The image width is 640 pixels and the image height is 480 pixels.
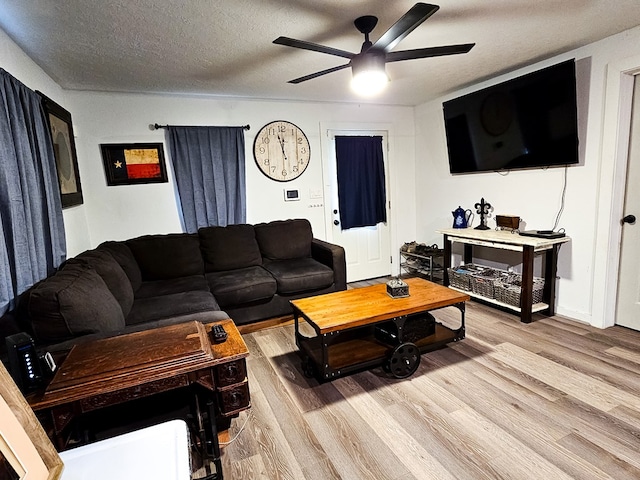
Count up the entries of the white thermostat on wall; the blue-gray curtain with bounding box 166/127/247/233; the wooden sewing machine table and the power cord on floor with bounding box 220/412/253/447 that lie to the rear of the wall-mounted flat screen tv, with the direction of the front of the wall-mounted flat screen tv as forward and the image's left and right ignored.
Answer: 0

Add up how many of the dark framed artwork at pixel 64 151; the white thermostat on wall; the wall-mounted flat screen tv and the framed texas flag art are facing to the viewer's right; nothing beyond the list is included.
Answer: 1

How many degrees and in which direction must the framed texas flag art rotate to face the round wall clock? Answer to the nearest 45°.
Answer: approximately 90° to its left

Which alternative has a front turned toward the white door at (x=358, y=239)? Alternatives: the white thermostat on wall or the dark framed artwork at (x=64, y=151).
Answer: the dark framed artwork

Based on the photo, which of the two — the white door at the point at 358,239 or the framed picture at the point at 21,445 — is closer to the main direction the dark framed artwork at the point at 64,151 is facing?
the white door

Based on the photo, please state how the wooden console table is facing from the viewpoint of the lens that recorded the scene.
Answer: facing the viewer and to the left of the viewer

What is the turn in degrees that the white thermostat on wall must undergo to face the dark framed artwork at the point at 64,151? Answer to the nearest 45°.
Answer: approximately 45° to its right

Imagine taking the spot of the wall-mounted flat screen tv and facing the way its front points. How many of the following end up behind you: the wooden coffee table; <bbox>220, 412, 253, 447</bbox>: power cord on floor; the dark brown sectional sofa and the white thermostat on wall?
0

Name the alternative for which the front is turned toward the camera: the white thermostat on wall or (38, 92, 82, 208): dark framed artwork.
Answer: the white thermostat on wall

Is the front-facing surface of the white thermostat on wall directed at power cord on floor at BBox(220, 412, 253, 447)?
yes

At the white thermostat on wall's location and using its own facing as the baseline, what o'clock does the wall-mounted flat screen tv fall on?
The wall-mounted flat screen tv is roughly at 10 o'clock from the white thermostat on wall.

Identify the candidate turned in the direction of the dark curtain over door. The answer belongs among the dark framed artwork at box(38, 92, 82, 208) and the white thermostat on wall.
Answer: the dark framed artwork

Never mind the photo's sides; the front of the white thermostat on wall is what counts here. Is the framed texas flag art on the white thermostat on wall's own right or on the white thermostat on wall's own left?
on the white thermostat on wall's own right

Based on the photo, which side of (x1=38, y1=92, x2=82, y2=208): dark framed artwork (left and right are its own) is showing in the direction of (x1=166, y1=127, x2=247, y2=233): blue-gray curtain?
front

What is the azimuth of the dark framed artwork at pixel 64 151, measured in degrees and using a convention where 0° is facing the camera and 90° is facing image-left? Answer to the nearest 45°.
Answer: approximately 270°

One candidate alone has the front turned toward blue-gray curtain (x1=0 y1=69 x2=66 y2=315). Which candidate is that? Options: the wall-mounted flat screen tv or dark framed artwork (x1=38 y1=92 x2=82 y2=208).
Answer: the wall-mounted flat screen tv

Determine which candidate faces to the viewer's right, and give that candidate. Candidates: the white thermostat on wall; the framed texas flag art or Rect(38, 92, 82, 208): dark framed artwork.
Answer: the dark framed artwork

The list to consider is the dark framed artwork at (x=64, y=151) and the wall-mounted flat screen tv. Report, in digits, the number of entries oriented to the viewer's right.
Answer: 1

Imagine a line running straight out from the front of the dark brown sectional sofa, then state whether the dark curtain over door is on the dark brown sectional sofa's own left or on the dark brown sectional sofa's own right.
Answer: on the dark brown sectional sofa's own left

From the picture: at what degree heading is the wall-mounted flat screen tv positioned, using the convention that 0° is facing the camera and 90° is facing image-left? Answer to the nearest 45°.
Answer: approximately 45°

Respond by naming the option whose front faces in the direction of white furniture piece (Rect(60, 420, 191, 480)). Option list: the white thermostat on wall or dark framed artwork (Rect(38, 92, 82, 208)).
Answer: the white thermostat on wall

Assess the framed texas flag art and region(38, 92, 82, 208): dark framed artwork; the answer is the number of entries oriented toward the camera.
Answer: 1

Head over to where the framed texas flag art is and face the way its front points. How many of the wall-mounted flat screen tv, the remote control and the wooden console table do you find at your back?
0

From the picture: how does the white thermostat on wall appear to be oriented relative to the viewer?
toward the camera
